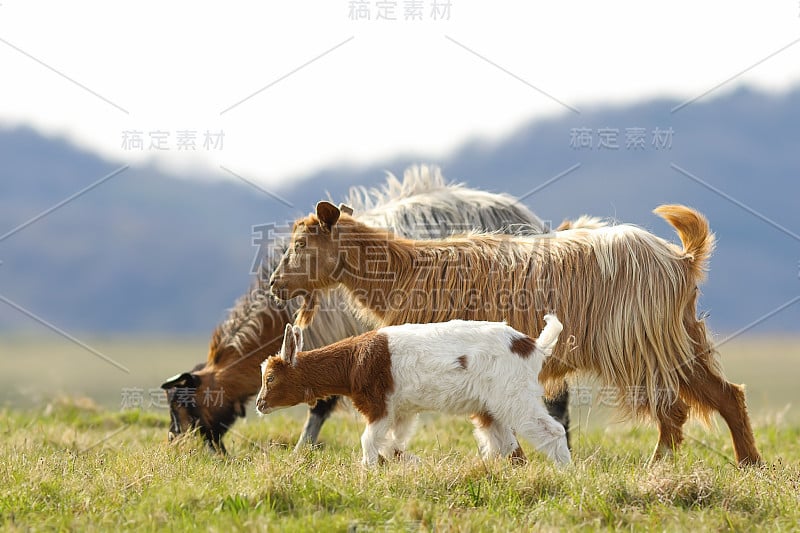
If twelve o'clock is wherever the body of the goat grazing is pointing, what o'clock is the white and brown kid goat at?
The white and brown kid goat is roughly at 8 o'clock from the goat grazing.

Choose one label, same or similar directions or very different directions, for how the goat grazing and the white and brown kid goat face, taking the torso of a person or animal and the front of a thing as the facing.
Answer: same or similar directions

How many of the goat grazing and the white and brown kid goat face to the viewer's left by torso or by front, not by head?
2

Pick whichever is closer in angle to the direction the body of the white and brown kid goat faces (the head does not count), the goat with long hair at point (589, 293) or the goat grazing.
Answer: the goat grazing

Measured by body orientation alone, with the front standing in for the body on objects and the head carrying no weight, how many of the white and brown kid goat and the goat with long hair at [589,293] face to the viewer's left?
2

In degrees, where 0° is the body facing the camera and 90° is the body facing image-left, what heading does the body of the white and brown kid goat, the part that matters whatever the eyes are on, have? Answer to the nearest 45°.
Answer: approximately 90°

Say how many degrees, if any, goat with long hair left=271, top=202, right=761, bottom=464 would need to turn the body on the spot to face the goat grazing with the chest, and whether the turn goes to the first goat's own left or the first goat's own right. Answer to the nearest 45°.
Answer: approximately 45° to the first goat's own right

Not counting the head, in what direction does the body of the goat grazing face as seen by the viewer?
to the viewer's left

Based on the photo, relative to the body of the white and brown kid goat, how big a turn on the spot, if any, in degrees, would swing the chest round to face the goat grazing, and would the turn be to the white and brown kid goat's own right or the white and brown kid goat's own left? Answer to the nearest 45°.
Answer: approximately 45° to the white and brown kid goat's own right

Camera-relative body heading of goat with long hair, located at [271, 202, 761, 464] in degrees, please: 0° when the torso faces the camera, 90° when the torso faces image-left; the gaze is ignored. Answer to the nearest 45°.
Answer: approximately 90°

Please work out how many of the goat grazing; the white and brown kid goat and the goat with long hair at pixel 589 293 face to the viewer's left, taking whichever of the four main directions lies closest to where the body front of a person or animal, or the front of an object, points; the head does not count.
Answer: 3
